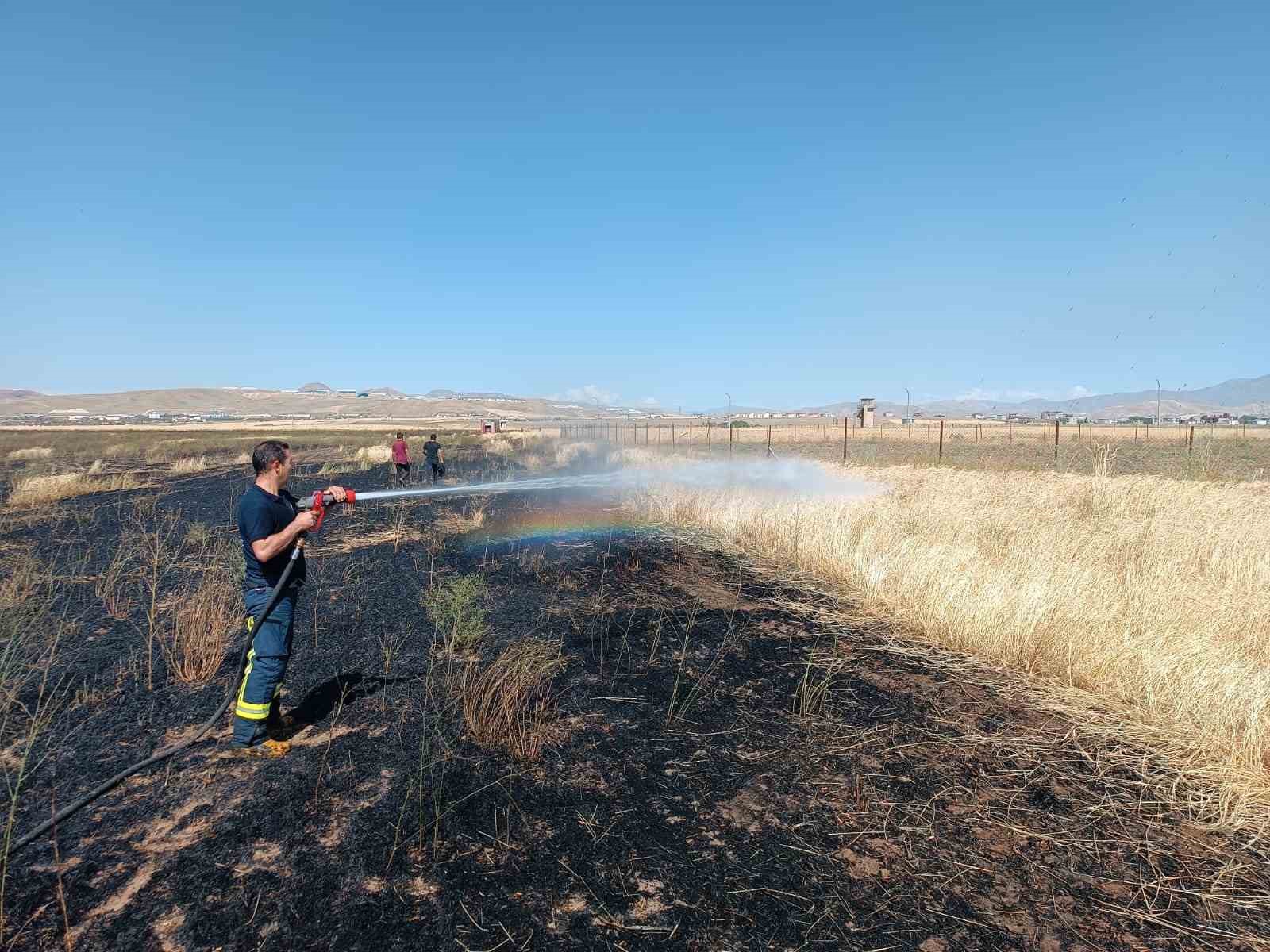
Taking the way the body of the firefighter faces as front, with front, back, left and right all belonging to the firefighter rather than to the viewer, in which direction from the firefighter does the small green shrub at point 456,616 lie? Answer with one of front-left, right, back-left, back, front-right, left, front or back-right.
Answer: front-left

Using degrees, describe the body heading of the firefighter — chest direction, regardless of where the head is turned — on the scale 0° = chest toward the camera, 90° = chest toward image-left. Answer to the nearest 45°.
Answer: approximately 270°

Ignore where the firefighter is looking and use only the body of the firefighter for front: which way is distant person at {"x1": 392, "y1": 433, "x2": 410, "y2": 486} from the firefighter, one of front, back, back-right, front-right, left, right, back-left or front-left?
left

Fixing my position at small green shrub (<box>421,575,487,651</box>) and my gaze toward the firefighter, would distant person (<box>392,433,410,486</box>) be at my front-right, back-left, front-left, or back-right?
back-right
